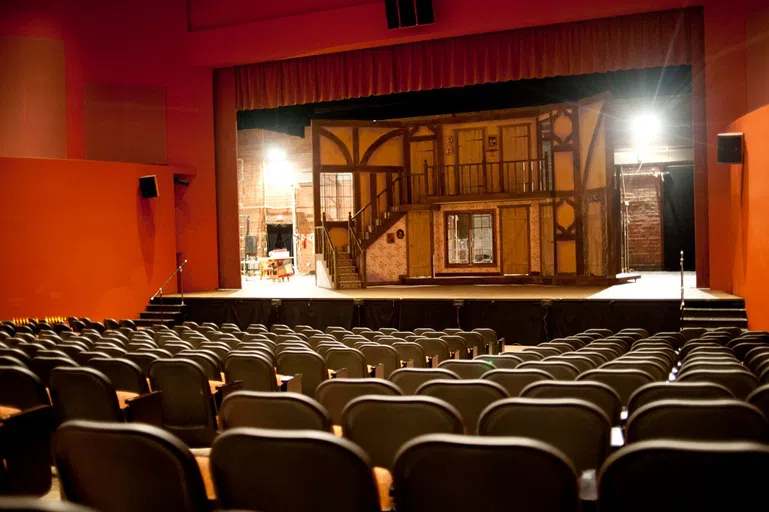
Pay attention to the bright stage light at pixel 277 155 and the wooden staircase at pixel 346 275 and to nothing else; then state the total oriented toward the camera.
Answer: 2

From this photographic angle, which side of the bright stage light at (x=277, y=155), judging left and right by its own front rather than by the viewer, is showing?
front

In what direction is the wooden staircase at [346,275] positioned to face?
toward the camera

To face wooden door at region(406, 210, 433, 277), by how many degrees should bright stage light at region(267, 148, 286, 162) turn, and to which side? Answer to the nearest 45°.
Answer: approximately 45° to its left

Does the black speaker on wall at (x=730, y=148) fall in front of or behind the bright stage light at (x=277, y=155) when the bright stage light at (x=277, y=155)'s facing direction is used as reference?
in front

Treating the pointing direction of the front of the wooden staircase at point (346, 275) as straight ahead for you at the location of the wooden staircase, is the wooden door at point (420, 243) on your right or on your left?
on your left

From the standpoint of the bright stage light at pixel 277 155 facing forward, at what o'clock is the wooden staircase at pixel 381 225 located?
The wooden staircase is roughly at 11 o'clock from the bright stage light.

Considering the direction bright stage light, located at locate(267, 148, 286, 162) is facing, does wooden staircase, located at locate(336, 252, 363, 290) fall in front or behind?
in front
